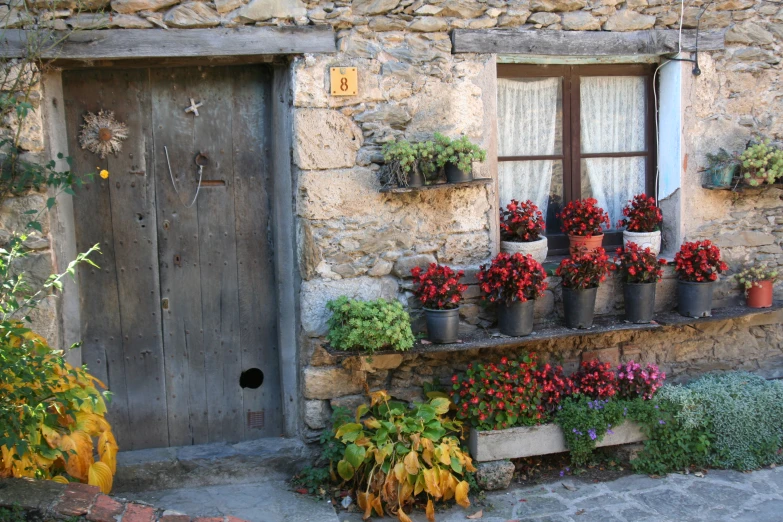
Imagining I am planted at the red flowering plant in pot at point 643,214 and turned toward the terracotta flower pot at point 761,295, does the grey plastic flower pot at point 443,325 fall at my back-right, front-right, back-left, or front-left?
back-right

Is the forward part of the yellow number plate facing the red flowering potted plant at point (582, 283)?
no

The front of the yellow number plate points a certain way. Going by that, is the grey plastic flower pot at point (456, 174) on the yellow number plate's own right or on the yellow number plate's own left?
on the yellow number plate's own left

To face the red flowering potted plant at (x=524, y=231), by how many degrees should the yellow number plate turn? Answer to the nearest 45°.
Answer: approximately 90° to its left

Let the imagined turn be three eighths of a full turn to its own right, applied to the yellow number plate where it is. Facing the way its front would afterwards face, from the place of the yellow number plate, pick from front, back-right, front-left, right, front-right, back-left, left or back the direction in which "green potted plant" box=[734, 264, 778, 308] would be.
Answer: back-right

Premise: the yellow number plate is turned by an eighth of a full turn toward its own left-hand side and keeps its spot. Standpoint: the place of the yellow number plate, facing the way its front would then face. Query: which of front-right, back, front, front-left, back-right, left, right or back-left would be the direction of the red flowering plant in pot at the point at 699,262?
front-left

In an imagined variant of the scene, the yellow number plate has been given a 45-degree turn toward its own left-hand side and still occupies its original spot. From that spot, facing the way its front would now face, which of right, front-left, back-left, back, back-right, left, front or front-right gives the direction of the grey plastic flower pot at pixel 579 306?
front-left

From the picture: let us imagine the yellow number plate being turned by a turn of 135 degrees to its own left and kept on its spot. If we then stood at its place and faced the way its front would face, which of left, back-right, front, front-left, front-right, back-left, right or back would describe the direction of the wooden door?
back-left

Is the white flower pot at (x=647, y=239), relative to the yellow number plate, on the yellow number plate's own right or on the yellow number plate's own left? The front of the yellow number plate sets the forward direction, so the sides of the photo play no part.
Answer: on the yellow number plate's own left

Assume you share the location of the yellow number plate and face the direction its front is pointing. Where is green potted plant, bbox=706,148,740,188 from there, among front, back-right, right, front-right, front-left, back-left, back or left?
left

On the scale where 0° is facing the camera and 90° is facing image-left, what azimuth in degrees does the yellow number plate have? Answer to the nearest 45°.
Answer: approximately 0°

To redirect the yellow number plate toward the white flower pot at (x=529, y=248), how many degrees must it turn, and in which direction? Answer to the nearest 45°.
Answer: approximately 90° to its left

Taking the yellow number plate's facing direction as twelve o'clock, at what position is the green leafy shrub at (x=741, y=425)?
The green leafy shrub is roughly at 9 o'clock from the yellow number plate.

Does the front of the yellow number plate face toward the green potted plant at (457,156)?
no

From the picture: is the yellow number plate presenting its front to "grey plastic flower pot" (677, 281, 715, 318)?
no

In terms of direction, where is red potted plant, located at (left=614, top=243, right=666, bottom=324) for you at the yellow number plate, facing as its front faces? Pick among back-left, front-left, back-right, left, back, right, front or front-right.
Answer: left
